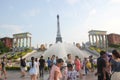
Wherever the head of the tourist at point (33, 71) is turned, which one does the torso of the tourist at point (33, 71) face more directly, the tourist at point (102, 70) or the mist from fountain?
the mist from fountain

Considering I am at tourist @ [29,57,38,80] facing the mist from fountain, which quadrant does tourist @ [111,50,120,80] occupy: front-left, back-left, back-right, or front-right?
back-right

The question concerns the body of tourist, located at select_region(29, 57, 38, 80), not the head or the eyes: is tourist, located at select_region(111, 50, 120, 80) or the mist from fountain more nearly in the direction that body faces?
the mist from fountain

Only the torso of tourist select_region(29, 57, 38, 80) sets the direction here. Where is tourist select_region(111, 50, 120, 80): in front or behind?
behind

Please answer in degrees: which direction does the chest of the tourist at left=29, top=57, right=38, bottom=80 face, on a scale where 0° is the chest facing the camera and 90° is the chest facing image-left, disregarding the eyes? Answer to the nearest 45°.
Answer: approximately 180°

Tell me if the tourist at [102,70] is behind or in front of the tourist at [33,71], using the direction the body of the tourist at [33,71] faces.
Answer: behind
